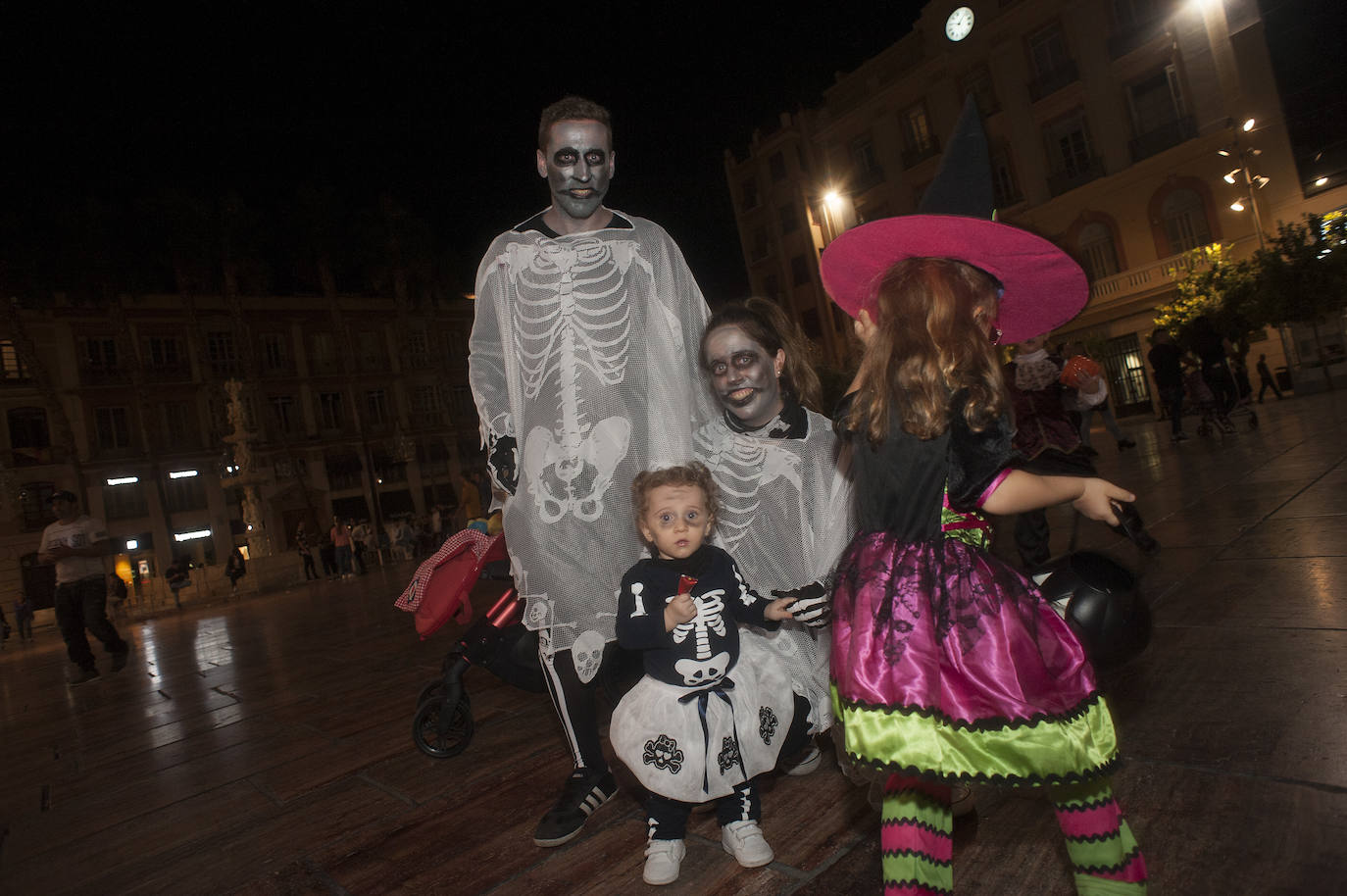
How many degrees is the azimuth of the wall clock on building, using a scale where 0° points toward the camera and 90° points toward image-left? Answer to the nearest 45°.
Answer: approximately 45°

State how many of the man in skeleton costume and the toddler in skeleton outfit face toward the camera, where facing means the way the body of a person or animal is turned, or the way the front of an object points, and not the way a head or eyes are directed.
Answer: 2

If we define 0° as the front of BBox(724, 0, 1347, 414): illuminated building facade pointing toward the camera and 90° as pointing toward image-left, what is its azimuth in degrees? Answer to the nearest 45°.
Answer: approximately 45°

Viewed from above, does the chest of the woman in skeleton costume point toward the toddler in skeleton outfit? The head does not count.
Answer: yes

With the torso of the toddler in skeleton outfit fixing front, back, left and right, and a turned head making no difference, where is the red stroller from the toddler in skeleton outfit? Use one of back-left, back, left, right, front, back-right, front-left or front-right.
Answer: back-right

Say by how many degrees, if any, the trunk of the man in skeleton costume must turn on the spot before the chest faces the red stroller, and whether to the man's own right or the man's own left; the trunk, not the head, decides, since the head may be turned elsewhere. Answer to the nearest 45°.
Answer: approximately 135° to the man's own right

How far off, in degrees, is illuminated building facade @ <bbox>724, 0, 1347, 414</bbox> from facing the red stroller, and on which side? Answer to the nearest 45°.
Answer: approximately 45° to its left

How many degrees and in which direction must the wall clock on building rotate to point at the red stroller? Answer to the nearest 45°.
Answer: approximately 45° to its left

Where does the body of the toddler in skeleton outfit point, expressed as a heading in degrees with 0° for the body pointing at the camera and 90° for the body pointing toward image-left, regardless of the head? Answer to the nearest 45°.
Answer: approximately 0°
